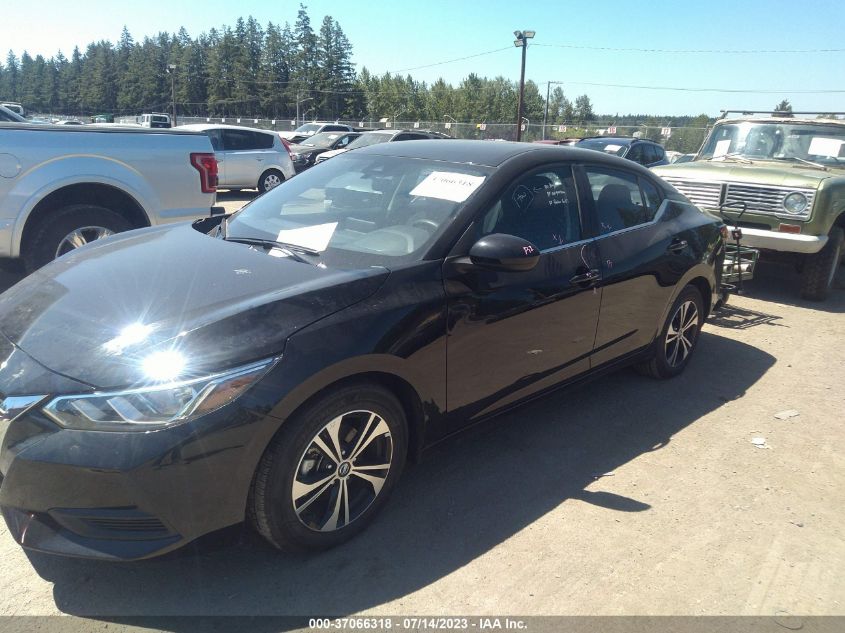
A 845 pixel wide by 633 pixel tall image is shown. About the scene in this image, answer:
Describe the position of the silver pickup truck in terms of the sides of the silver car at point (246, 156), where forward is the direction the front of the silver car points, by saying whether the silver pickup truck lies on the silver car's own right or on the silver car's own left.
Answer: on the silver car's own left

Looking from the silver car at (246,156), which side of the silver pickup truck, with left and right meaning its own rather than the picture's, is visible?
right

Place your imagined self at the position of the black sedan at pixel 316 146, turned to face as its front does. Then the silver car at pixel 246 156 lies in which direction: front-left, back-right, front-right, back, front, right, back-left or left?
front-left

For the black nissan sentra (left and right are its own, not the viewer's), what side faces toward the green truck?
back

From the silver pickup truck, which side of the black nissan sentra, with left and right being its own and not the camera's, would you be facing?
right

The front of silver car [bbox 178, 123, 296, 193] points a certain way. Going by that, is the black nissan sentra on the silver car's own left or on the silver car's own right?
on the silver car's own left

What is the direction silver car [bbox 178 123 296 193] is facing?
to the viewer's left

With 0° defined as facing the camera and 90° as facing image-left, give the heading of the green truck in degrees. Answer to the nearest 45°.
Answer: approximately 45°

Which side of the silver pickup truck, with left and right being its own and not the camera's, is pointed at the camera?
left

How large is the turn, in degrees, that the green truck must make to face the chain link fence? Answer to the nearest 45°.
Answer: approximately 135° to its right
